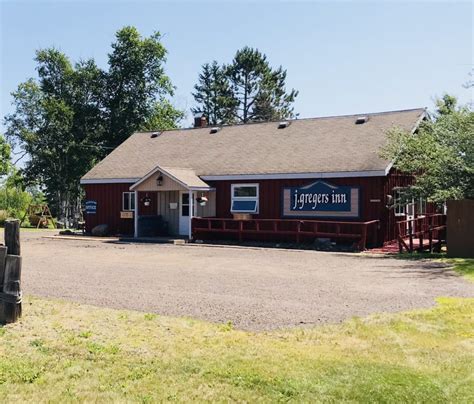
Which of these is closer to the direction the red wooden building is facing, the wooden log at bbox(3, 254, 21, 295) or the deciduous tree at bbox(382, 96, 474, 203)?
the wooden log

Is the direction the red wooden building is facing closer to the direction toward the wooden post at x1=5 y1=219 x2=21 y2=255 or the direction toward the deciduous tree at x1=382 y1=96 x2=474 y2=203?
the wooden post

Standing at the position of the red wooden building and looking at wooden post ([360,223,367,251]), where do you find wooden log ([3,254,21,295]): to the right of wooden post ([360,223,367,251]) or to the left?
right

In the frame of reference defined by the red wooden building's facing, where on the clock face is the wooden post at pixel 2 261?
The wooden post is roughly at 11 o'clock from the red wooden building.

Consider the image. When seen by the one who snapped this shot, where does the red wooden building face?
facing the viewer and to the left of the viewer

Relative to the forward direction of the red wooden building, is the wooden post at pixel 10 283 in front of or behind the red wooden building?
in front

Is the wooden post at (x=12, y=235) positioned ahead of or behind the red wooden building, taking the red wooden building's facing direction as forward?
ahead
